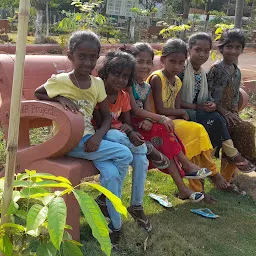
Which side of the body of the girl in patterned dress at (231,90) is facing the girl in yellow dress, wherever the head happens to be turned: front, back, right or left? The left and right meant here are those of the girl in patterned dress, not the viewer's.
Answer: right

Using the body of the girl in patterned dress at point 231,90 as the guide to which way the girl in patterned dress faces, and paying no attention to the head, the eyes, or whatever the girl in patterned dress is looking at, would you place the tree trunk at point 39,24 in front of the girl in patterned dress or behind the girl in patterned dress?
behind

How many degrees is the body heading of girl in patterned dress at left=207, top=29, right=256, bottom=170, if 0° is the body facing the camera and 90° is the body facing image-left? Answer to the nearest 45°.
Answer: approximately 315°

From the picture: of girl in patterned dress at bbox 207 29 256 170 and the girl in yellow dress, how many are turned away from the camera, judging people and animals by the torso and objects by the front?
0

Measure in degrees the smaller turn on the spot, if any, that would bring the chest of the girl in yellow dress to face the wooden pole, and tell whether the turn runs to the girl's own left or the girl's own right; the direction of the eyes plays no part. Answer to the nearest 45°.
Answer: approximately 45° to the girl's own right

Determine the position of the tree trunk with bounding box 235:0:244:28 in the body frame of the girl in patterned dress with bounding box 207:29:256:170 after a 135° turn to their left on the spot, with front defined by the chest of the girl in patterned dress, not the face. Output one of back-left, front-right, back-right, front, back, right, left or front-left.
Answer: front

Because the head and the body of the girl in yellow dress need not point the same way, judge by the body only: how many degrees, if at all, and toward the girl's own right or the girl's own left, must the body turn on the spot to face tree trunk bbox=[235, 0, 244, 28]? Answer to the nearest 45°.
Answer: approximately 135° to the girl's own left

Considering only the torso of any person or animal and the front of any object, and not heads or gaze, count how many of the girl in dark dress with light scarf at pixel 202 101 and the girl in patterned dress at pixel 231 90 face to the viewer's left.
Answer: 0
